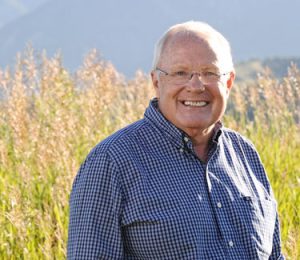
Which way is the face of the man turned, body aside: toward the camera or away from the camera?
toward the camera
